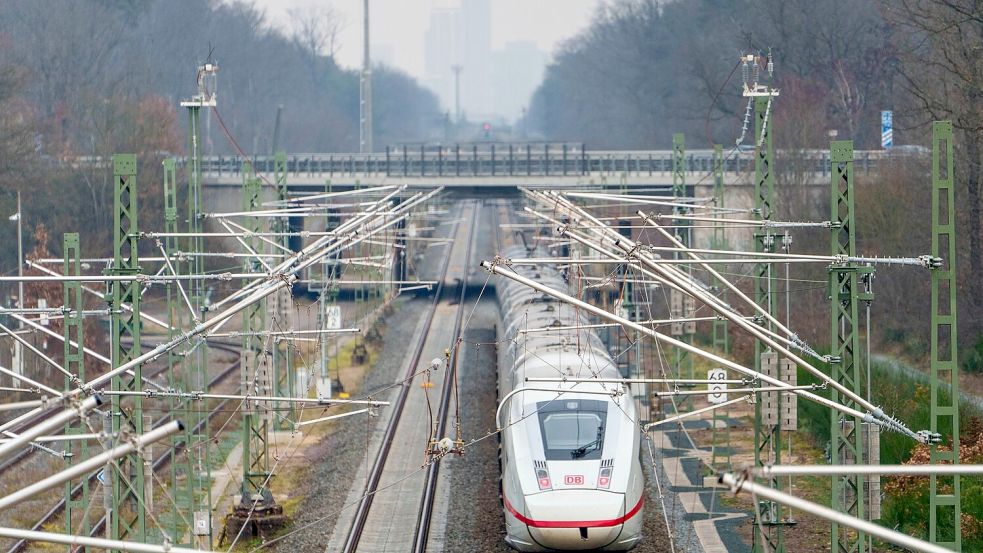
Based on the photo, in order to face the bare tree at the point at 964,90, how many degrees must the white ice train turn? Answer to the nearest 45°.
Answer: approximately 135° to its left

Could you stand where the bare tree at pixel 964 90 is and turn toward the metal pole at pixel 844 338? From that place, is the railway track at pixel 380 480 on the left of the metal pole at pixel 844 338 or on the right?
right

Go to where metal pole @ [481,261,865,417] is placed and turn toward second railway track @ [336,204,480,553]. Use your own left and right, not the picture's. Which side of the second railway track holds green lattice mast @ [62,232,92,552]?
left

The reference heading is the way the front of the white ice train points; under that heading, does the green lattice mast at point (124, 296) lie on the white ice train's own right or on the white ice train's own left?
on the white ice train's own right

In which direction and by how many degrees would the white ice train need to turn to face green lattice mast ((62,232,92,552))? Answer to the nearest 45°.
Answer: approximately 90° to its right

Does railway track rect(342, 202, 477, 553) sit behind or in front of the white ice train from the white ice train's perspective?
behind

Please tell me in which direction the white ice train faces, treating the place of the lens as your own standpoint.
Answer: facing the viewer

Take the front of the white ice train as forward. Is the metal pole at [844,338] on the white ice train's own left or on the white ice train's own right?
on the white ice train's own left

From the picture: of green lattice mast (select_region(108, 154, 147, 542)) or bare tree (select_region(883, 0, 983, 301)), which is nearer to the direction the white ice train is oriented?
the green lattice mast
